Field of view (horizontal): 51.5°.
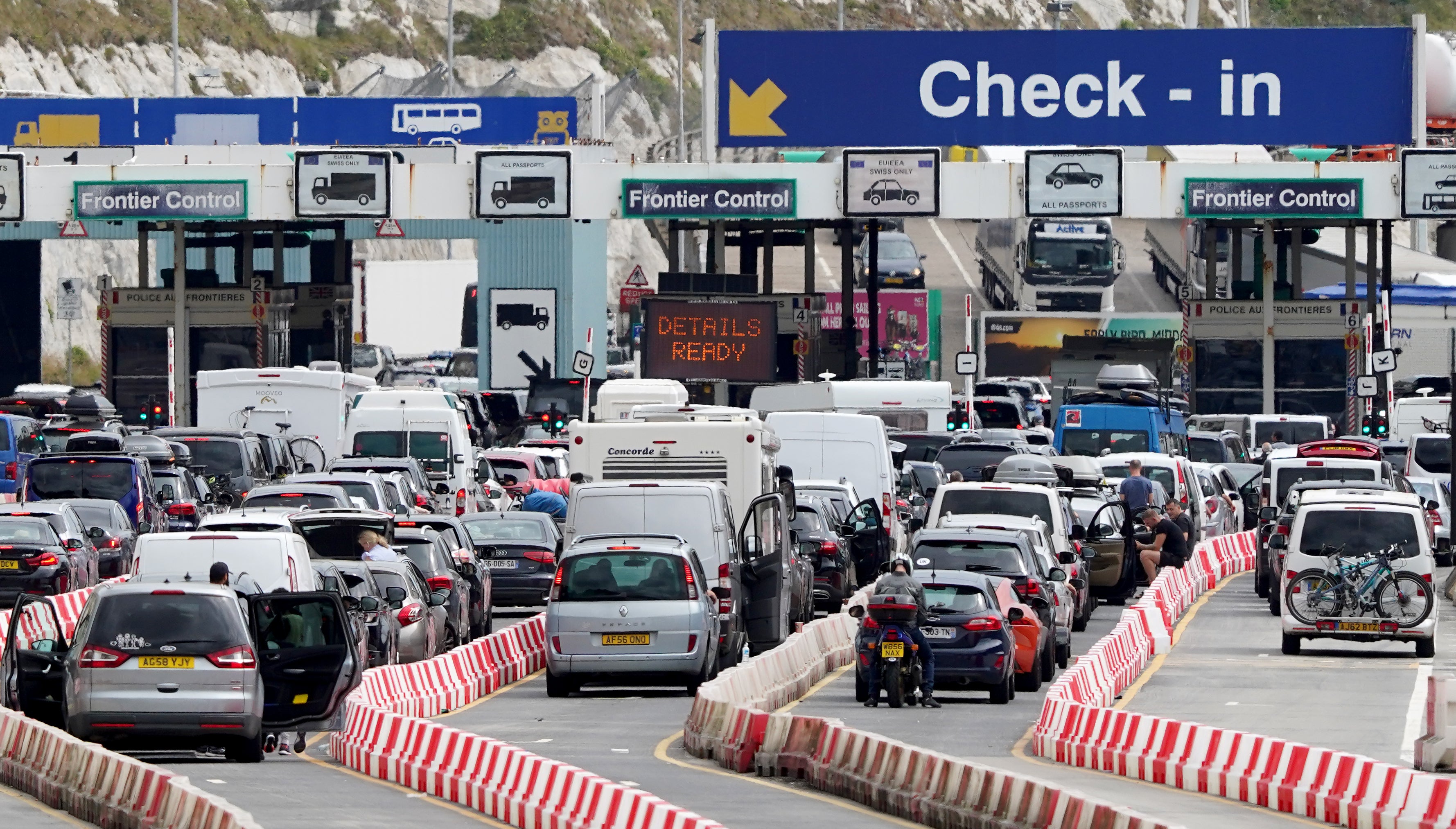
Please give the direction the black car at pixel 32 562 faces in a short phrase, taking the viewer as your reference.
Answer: facing away from the viewer

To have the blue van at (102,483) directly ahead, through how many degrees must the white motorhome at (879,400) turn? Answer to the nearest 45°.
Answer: approximately 90° to its left

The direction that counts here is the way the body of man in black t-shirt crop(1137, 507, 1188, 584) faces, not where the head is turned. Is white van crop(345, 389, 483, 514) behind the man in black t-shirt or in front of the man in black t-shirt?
in front

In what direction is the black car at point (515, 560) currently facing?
away from the camera

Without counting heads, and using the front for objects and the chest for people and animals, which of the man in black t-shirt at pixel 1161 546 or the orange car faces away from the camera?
the orange car

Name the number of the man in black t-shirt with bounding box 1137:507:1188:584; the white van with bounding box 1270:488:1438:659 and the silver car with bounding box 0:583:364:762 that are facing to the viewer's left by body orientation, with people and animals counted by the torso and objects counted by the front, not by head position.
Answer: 1

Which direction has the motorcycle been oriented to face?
away from the camera

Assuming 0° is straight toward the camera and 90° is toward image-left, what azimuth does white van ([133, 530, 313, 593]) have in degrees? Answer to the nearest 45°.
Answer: approximately 180°

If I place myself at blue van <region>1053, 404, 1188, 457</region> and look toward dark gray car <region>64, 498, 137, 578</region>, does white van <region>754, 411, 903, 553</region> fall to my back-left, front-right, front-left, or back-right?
front-left

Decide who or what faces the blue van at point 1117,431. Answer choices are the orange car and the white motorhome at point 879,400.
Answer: the orange car

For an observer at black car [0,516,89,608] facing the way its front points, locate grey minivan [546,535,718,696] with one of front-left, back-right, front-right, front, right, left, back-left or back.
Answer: back-right

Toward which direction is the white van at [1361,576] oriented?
away from the camera

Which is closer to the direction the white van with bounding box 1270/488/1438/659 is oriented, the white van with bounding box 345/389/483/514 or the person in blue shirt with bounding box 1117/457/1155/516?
the person in blue shirt

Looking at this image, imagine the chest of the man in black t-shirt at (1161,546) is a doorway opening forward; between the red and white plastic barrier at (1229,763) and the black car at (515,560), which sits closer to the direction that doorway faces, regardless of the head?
the black car

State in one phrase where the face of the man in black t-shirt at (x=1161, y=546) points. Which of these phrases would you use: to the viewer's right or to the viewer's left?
to the viewer's left

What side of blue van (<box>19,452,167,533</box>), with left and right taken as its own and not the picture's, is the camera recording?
back

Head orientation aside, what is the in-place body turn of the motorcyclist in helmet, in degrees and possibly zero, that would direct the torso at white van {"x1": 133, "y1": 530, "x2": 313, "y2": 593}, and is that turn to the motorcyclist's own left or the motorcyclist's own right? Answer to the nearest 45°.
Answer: approximately 90° to the motorcyclist's own left

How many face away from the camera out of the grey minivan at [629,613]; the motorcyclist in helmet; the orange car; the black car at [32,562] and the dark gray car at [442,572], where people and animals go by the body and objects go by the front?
5
